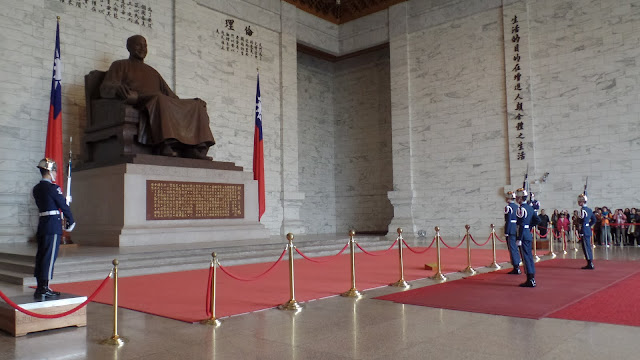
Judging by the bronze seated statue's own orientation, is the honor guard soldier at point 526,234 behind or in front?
in front

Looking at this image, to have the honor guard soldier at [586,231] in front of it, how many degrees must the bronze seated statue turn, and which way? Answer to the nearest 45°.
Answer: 0° — it already faces them

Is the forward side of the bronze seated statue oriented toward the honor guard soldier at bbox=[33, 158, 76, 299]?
no

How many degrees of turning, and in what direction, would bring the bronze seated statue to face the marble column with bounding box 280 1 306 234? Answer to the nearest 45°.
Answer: approximately 90° to its left

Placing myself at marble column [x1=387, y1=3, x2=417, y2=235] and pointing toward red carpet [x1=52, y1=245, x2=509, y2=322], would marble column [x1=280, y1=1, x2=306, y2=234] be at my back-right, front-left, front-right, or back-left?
front-right

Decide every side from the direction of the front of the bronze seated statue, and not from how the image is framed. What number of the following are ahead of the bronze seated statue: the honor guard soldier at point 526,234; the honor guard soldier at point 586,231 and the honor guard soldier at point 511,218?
3

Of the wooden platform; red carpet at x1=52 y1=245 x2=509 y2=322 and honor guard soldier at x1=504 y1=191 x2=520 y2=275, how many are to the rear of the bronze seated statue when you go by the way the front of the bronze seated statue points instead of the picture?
0

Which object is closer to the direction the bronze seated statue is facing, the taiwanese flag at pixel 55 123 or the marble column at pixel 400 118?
the marble column

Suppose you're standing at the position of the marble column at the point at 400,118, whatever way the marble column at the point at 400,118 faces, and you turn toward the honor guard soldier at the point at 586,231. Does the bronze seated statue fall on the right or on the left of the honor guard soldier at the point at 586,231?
right

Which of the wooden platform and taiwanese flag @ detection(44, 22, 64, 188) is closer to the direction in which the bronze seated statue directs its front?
the wooden platform

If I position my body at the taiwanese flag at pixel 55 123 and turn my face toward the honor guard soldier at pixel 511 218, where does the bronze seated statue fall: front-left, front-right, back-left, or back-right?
front-left

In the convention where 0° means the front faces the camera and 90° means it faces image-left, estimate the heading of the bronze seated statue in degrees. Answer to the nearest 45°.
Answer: approximately 315°

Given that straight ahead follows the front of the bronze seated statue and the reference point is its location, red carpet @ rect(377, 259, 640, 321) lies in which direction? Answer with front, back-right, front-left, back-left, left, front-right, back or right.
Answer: front

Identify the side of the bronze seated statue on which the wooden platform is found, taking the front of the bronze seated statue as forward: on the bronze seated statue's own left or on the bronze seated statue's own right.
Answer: on the bronze seated statue's own right
